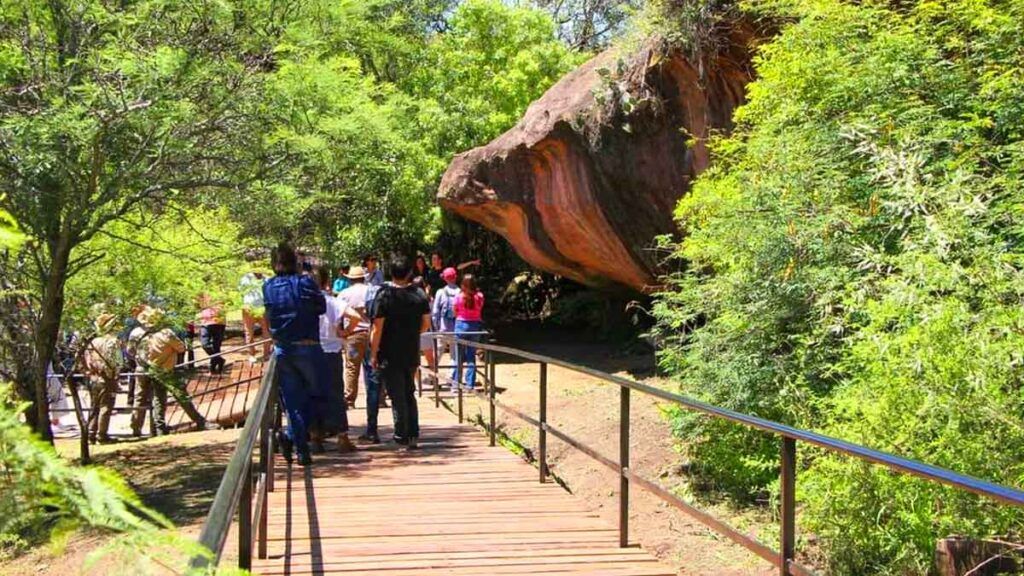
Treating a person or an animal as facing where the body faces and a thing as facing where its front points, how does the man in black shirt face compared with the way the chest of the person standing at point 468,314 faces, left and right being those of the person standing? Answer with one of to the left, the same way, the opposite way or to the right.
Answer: the same way

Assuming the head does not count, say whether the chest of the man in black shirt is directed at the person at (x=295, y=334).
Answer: no

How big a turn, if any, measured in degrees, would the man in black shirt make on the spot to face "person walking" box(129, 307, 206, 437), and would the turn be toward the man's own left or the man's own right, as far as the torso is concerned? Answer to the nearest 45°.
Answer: approximately 45° to the man's own left

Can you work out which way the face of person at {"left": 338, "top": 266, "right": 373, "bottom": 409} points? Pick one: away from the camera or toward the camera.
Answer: away from the camera

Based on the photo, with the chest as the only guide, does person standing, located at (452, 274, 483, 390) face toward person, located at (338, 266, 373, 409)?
no

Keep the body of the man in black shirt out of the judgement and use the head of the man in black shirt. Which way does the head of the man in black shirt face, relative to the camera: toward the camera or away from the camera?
away from the camera

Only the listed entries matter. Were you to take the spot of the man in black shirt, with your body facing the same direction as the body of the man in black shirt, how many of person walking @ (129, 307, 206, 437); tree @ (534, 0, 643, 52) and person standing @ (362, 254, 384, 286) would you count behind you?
0

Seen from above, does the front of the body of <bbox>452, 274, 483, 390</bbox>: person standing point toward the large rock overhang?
yes

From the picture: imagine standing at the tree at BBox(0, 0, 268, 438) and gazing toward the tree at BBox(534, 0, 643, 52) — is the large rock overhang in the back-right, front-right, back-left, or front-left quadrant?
front-right

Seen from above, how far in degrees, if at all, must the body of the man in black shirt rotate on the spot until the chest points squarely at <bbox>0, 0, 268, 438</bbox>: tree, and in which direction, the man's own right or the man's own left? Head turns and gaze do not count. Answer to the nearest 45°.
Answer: approximately 90° to the man's own left

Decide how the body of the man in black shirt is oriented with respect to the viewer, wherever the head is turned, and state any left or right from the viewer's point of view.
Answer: facing away from the viewer

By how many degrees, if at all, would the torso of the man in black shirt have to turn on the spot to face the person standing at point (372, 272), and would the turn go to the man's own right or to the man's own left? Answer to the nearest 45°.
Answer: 0° — they already face them

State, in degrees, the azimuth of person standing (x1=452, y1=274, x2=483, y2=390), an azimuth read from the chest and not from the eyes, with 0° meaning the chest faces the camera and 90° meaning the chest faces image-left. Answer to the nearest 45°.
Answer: approximately 180°
